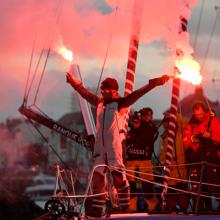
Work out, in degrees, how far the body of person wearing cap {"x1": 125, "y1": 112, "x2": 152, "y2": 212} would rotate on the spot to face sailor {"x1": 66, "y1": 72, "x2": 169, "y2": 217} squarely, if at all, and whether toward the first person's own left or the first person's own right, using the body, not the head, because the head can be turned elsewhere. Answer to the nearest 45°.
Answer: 0° — they already face them

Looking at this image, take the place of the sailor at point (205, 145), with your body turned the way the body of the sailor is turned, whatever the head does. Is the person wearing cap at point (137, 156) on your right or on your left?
on your right

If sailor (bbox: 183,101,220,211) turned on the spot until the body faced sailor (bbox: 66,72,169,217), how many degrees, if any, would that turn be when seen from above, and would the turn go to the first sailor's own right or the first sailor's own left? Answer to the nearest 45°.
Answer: approximately 45° to the first sailor's own right

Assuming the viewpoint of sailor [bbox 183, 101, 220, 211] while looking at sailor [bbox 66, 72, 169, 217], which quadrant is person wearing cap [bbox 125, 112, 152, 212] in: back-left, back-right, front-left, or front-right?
front-right

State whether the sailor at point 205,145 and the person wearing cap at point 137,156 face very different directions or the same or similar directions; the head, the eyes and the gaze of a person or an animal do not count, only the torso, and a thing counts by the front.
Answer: same or similar directions

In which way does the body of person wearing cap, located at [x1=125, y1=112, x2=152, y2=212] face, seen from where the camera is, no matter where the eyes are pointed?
toward the camera

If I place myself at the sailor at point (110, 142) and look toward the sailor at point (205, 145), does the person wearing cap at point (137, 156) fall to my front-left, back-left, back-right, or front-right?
front-left

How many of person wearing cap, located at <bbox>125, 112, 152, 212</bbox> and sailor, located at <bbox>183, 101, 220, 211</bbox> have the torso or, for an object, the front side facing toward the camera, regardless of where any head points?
2

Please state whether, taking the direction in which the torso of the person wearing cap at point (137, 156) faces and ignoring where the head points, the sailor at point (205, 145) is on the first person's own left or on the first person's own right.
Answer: on the first person's own left
